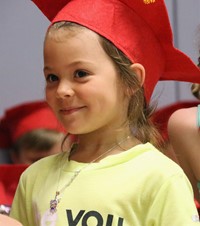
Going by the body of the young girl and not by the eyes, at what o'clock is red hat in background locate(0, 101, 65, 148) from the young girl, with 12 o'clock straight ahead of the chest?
The red hat in background is roughly at 4 o'clock from the young girl.

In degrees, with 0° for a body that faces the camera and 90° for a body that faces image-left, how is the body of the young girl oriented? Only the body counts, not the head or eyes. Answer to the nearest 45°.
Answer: approximately 45°

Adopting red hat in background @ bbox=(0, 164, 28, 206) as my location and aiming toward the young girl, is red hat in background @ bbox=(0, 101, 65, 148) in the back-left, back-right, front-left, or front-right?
back-left

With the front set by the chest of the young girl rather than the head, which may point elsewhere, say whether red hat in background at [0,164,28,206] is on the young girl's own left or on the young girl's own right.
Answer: on the young girl's own right
